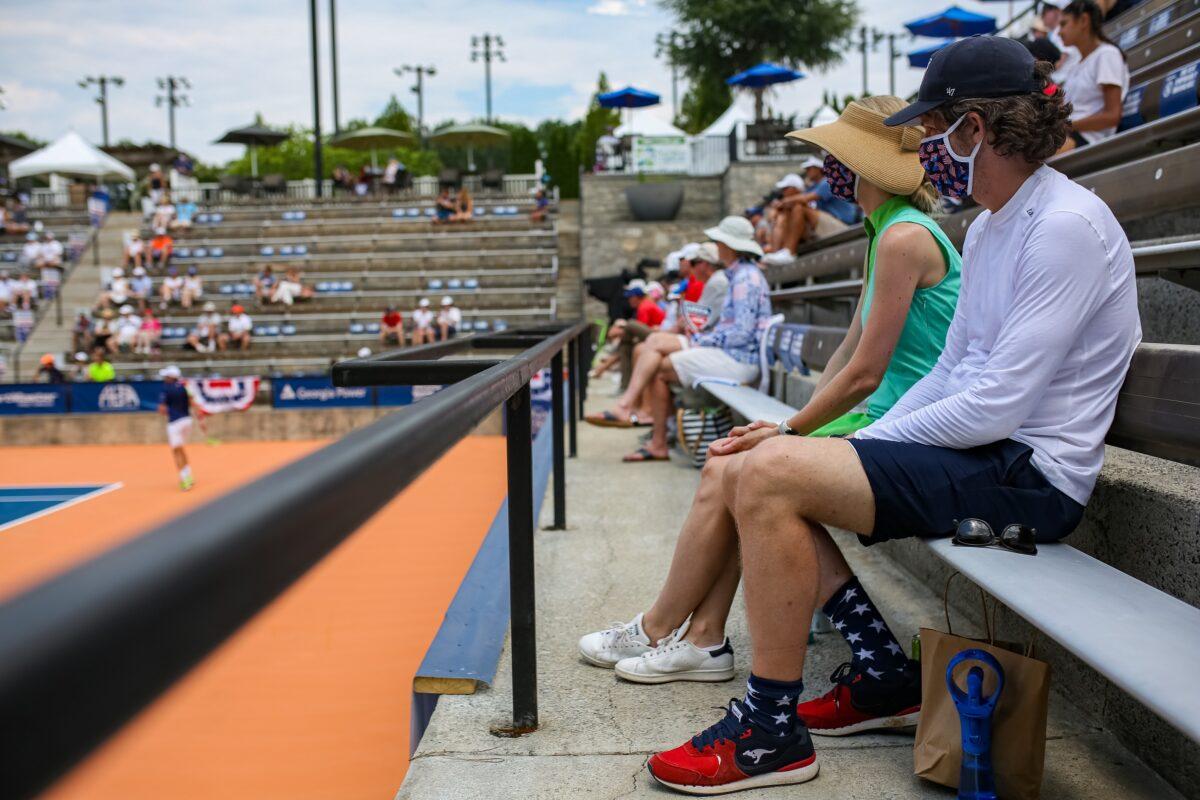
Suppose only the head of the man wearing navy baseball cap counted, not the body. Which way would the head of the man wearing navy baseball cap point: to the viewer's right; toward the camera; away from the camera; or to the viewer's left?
to the viewer's left

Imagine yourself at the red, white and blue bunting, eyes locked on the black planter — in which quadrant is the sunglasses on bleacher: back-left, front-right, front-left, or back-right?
back-right

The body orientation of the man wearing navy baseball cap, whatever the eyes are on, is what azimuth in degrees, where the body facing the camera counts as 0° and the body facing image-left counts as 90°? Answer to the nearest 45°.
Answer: approximately 90°

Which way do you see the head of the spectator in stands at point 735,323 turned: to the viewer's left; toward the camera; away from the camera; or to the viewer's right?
to the viewer's left

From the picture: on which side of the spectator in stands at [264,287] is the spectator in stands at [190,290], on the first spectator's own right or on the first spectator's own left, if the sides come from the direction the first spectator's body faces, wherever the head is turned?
on the first spectator's own right

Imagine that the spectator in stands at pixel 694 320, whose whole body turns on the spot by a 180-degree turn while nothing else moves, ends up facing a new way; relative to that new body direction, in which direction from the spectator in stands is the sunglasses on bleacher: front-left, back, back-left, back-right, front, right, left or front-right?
right

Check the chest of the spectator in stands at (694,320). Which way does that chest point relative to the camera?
to the viewer's left

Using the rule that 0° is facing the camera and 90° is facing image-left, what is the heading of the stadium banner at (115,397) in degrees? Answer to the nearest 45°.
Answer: approximately 0°

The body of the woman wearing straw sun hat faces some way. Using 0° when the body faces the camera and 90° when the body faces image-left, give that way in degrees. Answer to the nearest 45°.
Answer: approximately 90°

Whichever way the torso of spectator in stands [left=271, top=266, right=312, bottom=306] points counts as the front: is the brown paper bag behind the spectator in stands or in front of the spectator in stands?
in front

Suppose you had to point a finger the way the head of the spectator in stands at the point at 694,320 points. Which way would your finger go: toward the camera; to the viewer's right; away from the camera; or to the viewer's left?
to the viewer's left

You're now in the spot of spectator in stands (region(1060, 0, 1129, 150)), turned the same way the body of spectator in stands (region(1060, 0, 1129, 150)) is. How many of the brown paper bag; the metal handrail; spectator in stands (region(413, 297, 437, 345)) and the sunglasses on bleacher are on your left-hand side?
3

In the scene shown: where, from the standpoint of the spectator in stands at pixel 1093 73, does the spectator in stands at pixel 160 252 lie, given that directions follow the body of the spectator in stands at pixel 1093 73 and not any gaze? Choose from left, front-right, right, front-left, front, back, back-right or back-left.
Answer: front-right

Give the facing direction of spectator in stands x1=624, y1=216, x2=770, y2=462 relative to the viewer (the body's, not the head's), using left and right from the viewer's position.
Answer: facing to the left of the viewer

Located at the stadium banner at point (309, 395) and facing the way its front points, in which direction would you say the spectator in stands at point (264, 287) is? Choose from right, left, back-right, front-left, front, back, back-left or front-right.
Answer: back
